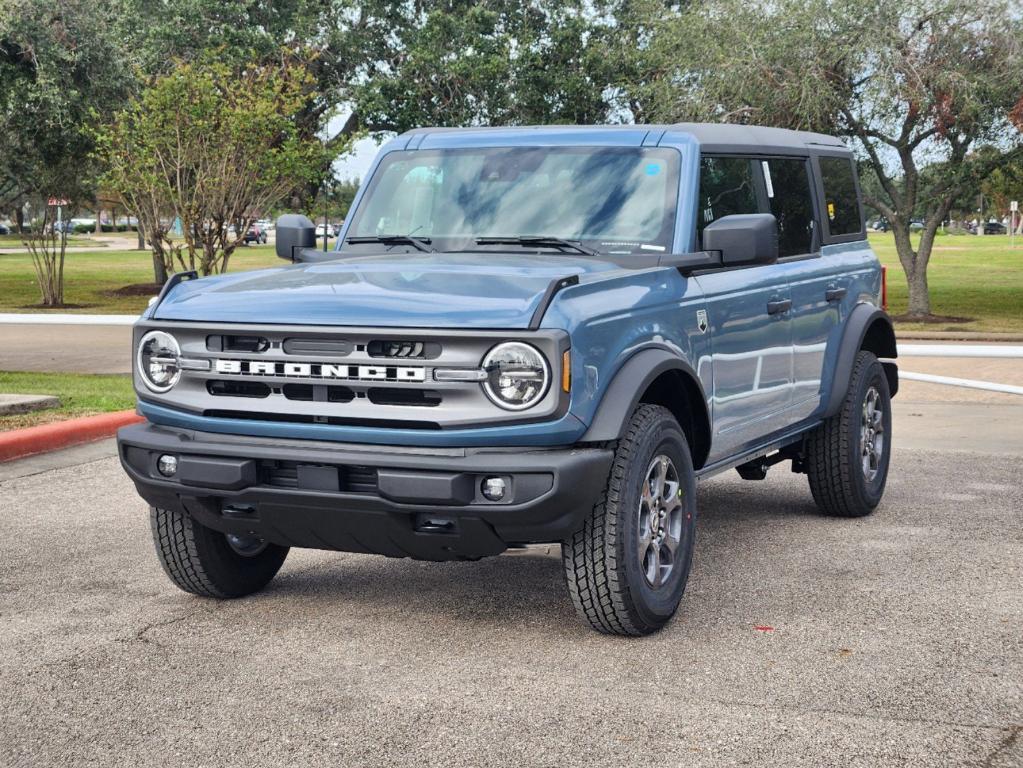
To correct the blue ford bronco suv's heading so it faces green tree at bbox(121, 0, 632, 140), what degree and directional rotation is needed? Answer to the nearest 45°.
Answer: approximately 135° to its right

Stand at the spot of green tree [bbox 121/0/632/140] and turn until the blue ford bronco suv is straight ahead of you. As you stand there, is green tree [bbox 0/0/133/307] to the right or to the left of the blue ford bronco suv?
right

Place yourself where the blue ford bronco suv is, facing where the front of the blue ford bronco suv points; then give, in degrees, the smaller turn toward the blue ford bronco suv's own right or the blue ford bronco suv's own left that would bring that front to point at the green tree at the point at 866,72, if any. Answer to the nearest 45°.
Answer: approximately 135° to the blue ford bronco suv's own right

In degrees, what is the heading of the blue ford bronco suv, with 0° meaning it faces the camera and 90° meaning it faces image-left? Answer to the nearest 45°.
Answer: approximately 45°

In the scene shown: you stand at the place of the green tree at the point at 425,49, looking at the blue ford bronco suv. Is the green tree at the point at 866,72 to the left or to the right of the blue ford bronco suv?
left

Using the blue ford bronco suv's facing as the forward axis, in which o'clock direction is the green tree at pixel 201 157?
The green tree is roughly at 4 o'clock from the blue ford bronco suv.

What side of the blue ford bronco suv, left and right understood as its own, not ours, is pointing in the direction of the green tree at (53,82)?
right
